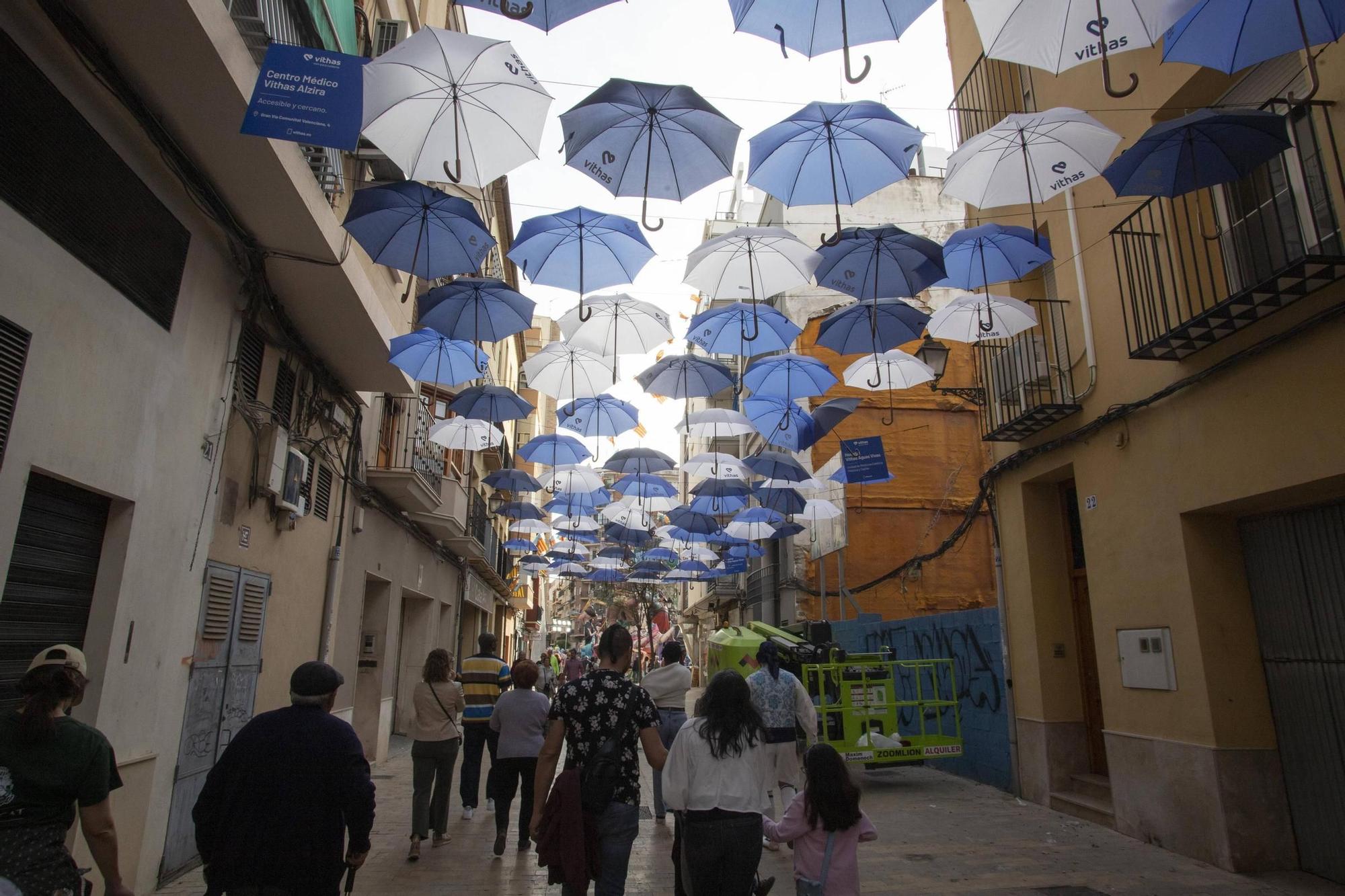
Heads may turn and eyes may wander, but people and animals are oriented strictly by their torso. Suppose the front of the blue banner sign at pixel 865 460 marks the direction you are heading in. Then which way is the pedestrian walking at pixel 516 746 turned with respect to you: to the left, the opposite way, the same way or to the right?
the opposite way

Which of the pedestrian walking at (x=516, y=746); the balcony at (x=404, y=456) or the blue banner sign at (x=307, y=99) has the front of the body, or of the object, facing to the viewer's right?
the balcony

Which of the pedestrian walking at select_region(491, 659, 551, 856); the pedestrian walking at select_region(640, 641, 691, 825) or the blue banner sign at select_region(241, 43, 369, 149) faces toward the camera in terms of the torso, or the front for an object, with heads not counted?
the blue banner sign

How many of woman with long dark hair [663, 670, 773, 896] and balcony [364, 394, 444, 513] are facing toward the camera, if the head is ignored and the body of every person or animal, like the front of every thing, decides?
0

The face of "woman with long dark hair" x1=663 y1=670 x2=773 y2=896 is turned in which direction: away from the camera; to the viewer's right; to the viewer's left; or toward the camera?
away from the camera

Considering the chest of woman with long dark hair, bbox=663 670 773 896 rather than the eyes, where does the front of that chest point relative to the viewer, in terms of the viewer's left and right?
facing away from the viewer

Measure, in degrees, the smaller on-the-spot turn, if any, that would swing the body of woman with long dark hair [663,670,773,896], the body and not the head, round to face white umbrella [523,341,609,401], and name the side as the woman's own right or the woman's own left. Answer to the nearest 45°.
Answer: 0° — they already face it

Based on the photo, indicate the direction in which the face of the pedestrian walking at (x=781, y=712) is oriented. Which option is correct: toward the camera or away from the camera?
away from the camera

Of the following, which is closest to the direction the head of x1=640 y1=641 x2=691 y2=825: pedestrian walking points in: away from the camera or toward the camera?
away from the camera

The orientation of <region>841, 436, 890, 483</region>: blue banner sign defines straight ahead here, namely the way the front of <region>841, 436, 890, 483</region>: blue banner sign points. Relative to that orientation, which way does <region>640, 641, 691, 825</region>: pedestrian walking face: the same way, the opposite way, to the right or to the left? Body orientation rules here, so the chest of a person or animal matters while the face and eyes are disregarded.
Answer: the opposite way

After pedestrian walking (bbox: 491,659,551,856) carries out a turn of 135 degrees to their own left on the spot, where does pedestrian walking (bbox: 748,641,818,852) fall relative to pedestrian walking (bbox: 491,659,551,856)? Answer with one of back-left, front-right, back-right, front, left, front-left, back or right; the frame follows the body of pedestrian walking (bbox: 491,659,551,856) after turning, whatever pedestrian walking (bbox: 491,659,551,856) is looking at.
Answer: back-left

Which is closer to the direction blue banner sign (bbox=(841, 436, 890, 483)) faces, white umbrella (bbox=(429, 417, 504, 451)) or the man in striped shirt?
the man in striped shirt

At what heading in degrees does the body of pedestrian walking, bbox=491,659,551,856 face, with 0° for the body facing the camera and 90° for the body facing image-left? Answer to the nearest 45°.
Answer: approximately 180°

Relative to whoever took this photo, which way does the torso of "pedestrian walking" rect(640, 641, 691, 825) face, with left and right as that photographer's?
facing away from the viewer

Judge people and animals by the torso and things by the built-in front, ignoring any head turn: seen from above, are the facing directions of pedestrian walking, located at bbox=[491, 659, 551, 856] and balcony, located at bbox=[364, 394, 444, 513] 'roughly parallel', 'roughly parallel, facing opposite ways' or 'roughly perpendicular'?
roughly perpendicular

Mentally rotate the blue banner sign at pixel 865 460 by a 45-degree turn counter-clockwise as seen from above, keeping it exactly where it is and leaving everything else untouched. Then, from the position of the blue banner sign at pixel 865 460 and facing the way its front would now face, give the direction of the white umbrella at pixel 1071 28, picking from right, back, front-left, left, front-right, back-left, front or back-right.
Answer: front-right

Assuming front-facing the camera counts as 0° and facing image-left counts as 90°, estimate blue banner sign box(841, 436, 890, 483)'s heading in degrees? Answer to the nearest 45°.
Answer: approximately 0°
